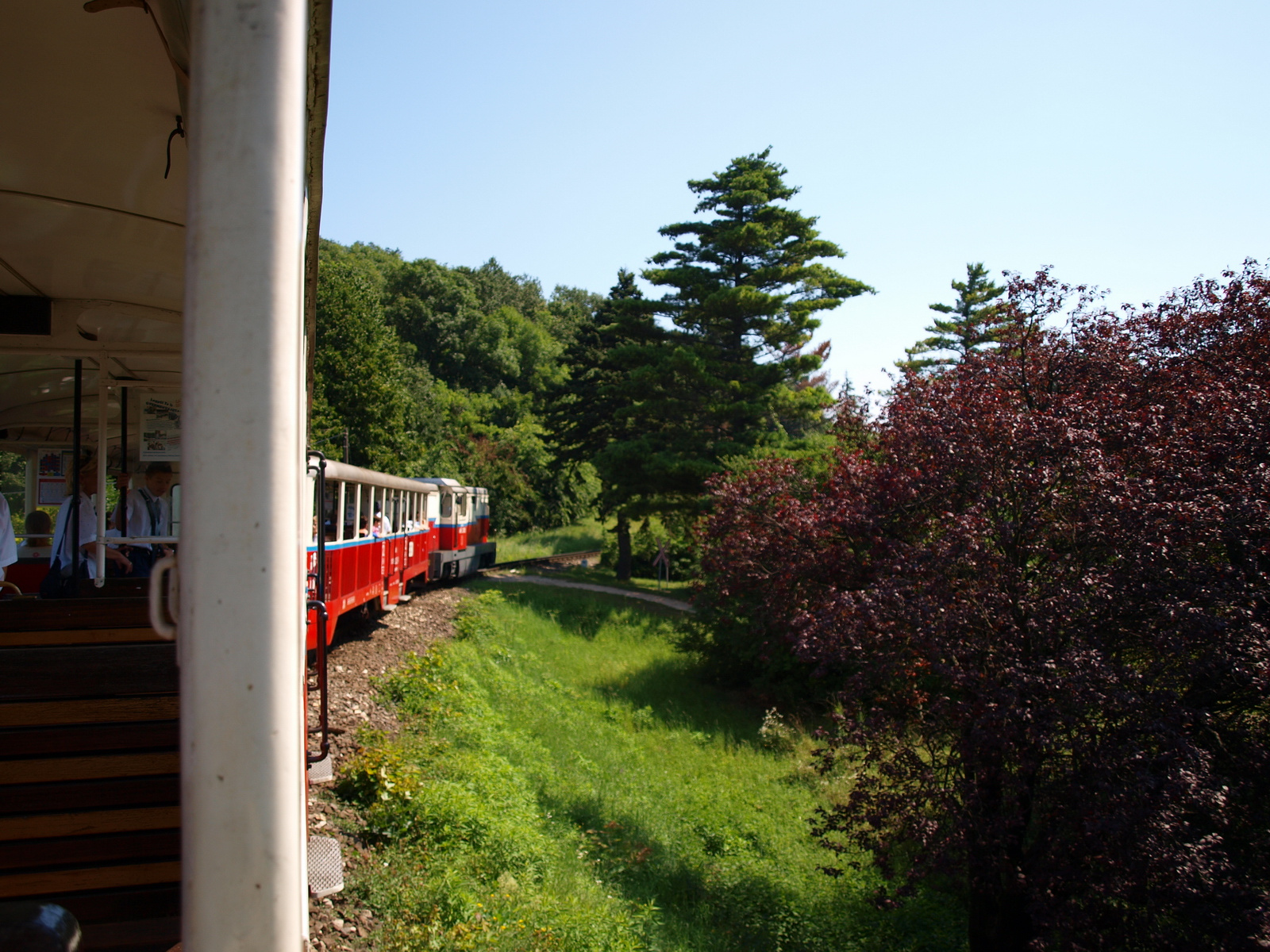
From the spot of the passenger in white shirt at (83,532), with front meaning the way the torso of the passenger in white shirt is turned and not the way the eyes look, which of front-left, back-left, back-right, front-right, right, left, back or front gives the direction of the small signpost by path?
front-left

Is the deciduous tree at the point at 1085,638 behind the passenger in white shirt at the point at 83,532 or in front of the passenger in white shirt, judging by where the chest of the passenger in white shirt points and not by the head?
in front

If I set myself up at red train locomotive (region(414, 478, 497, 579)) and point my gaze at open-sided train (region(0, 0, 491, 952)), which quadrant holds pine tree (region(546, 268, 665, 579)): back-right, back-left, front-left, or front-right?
back-left

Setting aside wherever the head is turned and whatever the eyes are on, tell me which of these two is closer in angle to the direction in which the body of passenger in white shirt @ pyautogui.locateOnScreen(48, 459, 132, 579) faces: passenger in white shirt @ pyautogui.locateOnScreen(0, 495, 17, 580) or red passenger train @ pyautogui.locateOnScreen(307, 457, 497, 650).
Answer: the red passenger train
